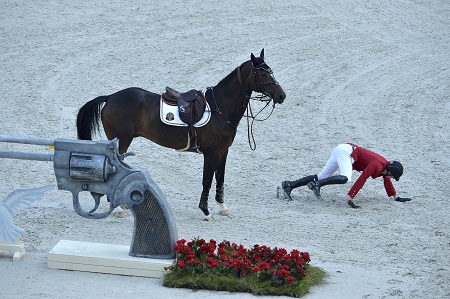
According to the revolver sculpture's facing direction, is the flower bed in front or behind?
behind

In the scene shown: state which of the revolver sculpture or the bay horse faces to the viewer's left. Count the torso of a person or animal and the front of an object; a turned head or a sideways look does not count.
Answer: the revolver sculpture

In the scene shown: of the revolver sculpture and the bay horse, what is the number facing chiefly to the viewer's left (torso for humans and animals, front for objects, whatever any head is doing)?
1

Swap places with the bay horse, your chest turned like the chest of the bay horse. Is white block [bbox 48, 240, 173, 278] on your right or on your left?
on your right

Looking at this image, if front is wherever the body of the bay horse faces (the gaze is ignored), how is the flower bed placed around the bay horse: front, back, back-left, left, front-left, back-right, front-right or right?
right

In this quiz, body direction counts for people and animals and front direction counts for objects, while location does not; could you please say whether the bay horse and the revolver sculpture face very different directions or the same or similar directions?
very different directions

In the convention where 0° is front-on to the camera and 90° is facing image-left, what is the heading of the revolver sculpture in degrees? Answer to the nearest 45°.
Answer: approximately 90°

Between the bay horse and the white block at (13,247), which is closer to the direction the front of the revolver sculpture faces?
the white block

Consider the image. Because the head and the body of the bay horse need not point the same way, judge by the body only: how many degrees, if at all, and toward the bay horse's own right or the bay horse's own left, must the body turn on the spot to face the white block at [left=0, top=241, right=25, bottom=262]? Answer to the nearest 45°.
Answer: approximately 135° to the bay horse's own right

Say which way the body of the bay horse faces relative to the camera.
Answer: to the viewer's right
